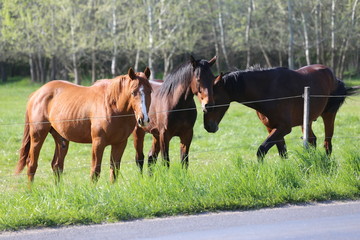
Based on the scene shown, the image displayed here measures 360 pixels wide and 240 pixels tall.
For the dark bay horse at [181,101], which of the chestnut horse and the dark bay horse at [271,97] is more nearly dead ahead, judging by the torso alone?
the dark bay horse

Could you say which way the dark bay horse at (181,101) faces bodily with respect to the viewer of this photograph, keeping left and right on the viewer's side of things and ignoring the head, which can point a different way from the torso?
facing the viewer and to the right of the viewer

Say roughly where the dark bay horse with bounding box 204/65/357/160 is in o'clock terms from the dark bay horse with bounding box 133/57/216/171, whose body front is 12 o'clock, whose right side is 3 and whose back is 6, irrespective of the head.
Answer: the dark bay horse with bounding box 204/65/357/160 is roughly at 10 o'clock from the dark bay horse with bounding box 133/57/216/171.

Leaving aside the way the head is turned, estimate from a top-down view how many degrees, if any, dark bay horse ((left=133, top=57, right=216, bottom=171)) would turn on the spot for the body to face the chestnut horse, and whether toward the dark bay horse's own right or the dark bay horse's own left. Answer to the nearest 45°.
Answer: approximately 135° to the dark bay horse's own right
